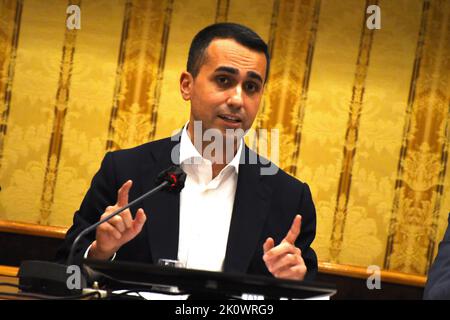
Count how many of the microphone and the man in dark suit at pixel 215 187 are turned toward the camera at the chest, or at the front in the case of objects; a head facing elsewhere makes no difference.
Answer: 1

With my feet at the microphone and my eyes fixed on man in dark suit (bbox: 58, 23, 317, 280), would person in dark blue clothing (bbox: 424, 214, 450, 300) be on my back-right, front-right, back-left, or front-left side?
front-right

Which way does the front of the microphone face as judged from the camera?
facing away from the viewer and to the right of the viewer

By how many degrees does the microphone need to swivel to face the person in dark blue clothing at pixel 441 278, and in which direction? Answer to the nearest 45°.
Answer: approximately 45° to its right

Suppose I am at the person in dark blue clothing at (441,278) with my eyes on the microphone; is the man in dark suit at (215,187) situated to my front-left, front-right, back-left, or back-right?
front-right

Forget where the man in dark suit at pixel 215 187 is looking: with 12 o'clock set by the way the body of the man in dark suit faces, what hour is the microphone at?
The microphone is roughly at 1 o'clock from the man in dark suit.

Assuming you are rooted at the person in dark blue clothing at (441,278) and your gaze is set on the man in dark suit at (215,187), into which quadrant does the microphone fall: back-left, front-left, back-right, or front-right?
front-left

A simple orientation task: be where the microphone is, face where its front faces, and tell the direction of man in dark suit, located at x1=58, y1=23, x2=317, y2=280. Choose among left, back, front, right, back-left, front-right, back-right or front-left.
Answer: front

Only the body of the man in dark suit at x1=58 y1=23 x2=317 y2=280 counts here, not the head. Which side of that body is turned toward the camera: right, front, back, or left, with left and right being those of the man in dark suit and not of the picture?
front

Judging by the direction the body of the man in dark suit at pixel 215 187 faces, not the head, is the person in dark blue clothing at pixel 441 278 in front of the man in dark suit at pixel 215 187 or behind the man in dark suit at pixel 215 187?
in front
